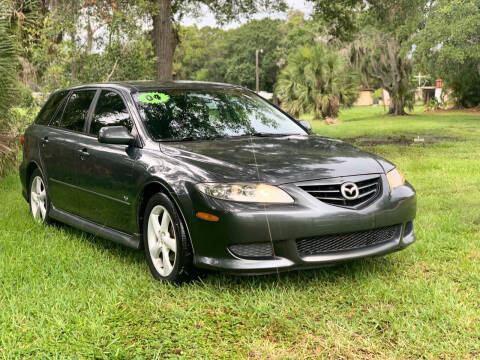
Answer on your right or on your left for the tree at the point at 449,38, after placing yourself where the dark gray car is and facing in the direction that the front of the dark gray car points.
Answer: on your left

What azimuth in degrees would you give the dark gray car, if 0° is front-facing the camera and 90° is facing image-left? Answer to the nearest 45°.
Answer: approximately 315°

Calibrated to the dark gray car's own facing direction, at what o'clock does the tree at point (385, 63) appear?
The tree is roughly at 8 o'clock from the dark gray car.

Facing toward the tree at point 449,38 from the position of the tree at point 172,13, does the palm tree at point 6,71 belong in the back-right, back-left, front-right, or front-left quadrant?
back-right

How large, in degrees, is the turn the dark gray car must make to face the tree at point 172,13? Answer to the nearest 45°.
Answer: approximately 135° to its left

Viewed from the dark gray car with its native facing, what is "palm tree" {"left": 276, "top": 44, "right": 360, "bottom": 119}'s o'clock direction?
The palm tree is roughly at 8 o'clock from the dark gray car.

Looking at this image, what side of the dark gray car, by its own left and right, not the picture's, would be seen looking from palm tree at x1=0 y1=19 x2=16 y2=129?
back

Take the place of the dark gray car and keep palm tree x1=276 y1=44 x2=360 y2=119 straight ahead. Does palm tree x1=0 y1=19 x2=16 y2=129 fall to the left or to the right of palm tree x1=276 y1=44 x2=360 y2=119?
left

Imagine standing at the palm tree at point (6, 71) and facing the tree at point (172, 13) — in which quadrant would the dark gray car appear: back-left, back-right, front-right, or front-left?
back-right

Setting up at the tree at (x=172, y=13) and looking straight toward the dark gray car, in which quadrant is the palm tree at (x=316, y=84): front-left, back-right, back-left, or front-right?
back-left
